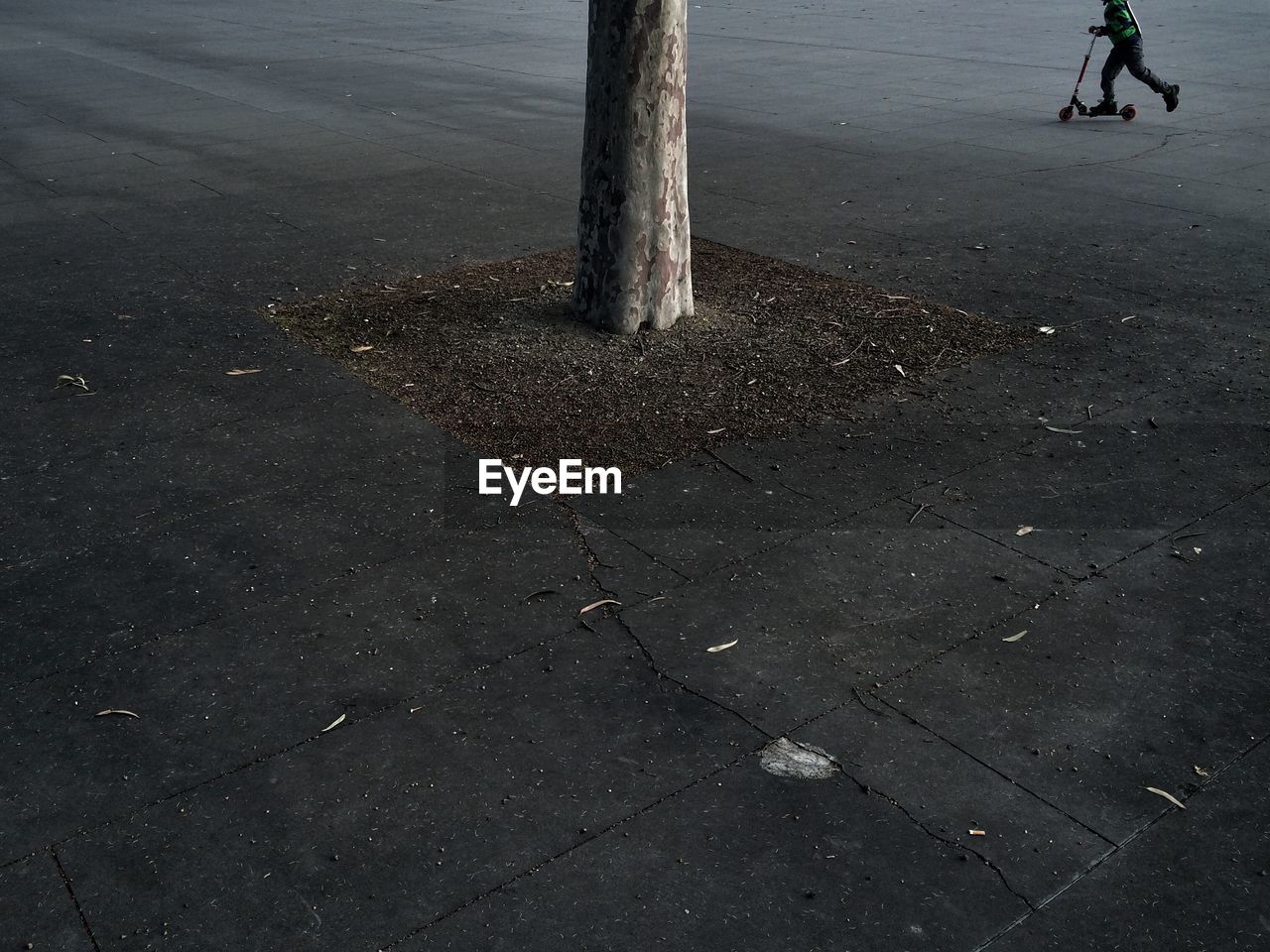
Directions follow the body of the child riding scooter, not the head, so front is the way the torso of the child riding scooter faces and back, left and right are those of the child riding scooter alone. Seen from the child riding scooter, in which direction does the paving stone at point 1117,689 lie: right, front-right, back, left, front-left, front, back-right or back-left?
left

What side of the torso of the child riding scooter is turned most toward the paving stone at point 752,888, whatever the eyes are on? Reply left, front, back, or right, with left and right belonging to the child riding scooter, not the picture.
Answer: left

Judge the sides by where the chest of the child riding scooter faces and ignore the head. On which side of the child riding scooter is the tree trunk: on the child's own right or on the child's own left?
on the child's own left

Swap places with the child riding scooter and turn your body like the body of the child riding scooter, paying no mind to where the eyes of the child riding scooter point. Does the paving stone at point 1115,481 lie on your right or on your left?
on your left

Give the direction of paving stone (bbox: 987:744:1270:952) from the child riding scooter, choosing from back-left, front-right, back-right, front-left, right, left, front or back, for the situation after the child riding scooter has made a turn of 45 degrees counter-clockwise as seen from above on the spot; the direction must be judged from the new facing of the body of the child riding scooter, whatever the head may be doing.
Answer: front-left

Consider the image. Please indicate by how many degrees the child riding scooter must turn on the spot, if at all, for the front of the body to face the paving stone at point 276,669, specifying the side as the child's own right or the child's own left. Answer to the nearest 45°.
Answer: approximately 90° to the child's own left

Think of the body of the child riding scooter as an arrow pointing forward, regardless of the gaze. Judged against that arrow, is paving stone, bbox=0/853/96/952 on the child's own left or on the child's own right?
on the child's own left

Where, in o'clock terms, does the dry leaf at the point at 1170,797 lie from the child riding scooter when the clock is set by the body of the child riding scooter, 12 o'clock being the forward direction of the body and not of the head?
The dry leaf is roughly at 9 o'clock from the child riding scooter.

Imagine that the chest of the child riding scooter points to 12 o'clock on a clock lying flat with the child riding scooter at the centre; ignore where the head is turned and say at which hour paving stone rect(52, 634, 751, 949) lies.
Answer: The paving stone is roughly at 9 o'clock from the child riding scooter.

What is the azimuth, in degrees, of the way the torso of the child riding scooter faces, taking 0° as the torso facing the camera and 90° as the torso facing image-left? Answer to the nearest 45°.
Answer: approximately 90°
